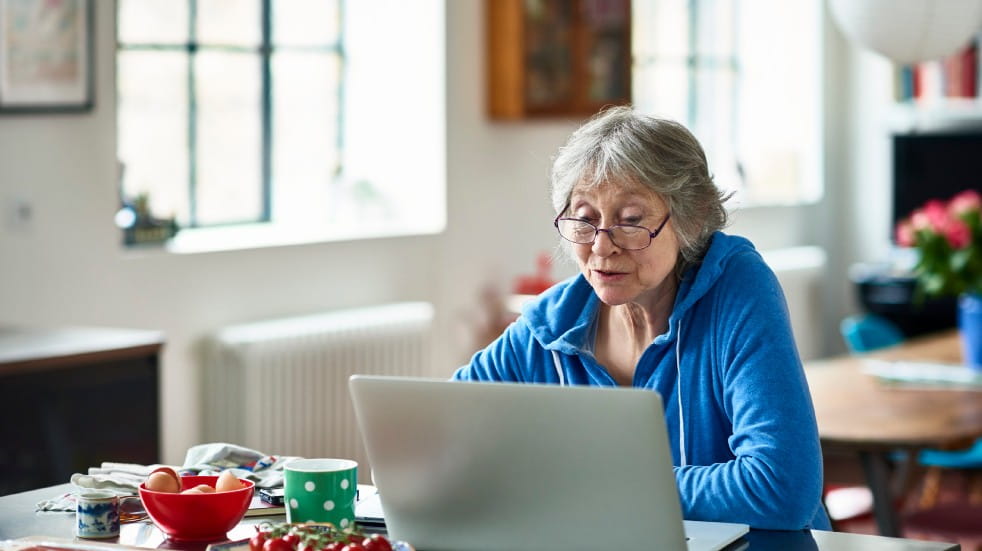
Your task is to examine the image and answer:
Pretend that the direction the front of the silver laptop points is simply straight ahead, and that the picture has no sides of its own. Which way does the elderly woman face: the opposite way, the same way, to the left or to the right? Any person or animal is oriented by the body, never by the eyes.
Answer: the opposite way

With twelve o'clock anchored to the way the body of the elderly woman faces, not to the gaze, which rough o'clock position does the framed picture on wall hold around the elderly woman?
The framed picture on wall is roughly at 3 o'clock from the elderly woman.

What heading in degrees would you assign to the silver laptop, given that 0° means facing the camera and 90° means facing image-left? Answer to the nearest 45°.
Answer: approximately 225°

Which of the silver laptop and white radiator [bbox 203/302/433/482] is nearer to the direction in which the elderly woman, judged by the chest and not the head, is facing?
the silver laptop

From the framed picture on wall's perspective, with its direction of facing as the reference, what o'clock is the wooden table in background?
The wooden table in background is roughly at 10 o'clock from the framed picture on wall.

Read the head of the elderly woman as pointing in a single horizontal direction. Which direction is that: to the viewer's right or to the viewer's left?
to the viewer's left

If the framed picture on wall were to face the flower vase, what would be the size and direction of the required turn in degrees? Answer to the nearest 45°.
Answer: approximately 90° to its left

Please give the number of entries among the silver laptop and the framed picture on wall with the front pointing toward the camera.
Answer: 1

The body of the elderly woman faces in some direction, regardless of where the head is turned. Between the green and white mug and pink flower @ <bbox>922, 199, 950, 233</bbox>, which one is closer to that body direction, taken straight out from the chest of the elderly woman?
the green and white mug

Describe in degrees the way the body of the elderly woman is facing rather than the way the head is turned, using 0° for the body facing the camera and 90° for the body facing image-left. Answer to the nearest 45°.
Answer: approximately 45°

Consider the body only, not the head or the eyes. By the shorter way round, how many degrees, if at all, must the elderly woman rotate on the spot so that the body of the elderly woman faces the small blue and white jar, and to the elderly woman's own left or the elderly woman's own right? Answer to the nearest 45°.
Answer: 0° — they already face it

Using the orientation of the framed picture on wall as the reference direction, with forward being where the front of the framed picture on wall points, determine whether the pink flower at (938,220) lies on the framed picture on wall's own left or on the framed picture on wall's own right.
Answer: on the framed picture on wall's own left

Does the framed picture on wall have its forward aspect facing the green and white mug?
yes

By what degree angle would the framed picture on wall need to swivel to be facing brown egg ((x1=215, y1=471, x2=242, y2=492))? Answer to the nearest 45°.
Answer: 0° — it already faces it

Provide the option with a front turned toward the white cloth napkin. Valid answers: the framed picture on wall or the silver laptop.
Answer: the framed picture on wall

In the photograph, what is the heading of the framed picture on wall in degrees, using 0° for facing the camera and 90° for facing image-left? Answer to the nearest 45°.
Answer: approximately 0°
